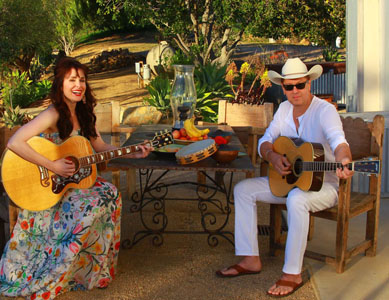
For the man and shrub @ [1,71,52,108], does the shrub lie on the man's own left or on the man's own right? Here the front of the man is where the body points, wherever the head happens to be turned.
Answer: on the man's own right

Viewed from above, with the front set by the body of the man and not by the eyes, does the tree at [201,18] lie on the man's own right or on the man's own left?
on the man's own right

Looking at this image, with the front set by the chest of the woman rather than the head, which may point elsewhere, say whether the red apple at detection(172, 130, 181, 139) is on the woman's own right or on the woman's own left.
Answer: on the woman's own left

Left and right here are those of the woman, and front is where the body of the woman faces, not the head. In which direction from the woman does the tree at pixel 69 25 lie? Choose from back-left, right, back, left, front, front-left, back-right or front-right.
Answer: back-left

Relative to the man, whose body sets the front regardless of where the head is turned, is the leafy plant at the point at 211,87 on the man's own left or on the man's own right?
on the man's own right

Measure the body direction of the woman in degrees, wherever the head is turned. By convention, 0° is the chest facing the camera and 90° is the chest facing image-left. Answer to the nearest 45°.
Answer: approximately 315°

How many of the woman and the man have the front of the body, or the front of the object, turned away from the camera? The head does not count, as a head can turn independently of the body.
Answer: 0

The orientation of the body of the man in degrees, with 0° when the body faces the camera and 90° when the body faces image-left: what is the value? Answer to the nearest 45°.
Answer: approximately 45°

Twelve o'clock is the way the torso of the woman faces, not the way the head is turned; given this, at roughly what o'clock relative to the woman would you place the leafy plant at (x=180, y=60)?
The leafy plant is roughly at 8 o'clock from the woman.

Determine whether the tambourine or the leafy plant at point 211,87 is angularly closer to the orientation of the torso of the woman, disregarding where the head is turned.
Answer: the tambourine

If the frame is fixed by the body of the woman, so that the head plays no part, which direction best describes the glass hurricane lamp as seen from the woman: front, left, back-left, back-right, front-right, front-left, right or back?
left

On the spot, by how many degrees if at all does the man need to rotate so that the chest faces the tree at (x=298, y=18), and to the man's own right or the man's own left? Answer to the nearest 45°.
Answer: approximately 135° to the man's own right

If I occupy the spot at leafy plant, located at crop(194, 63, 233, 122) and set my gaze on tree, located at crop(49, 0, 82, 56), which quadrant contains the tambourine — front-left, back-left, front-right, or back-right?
back-left

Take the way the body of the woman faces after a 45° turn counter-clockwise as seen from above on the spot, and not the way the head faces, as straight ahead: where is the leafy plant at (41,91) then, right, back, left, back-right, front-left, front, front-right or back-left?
left

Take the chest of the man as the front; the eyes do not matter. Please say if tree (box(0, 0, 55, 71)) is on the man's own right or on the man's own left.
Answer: on the man's own right
